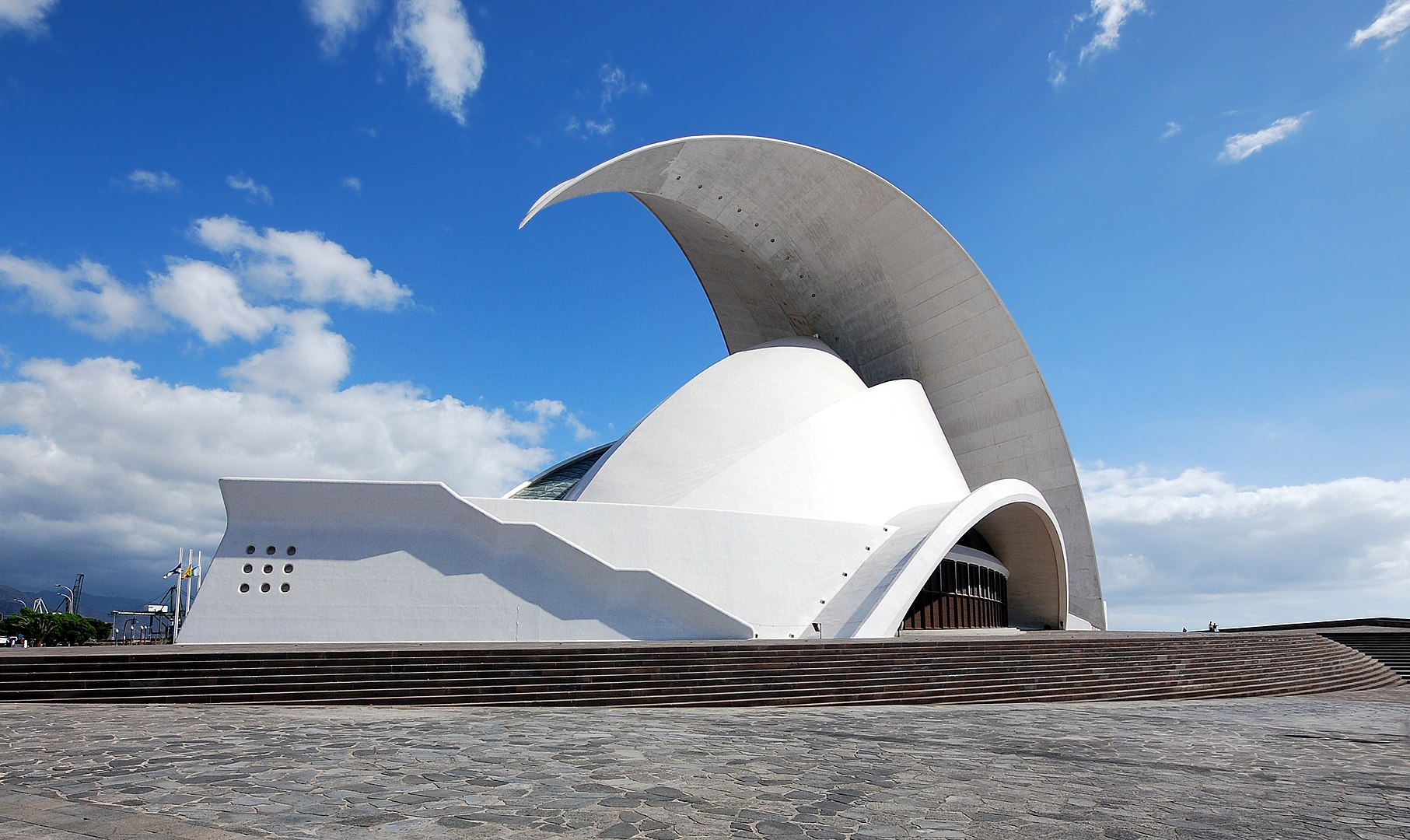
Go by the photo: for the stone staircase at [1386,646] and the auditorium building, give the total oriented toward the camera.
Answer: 1

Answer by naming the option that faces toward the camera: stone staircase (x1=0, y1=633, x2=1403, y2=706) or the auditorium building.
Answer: the stone staircase

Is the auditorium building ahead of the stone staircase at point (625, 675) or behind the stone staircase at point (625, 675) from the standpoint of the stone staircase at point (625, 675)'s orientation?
behind

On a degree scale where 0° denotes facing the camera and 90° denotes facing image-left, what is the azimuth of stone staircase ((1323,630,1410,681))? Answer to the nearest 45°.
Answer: approximately 0°

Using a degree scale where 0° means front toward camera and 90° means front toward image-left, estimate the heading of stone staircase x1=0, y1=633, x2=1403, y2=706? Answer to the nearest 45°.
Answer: approximately 0°
